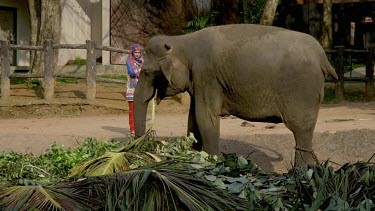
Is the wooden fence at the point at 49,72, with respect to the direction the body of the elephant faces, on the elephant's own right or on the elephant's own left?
on the elephant's own right

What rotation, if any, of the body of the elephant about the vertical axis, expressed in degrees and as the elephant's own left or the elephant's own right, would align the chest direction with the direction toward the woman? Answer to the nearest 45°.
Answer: approximately 45° to the elephant's own right

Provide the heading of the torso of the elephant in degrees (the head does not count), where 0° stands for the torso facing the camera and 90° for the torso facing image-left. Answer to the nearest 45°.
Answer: approximately 90°
